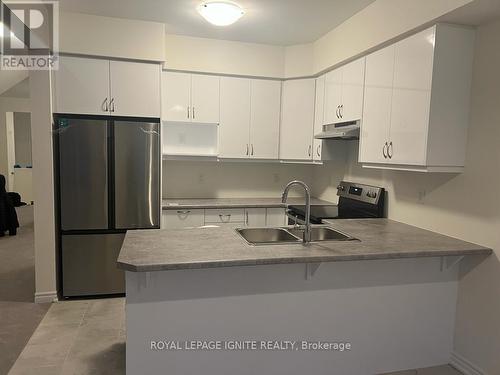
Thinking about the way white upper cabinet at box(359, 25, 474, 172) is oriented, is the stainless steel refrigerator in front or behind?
in front

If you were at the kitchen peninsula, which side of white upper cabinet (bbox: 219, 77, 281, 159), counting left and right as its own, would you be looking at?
front

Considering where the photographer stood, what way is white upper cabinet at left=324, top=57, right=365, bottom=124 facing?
facing the viewer and to the left of the viewer

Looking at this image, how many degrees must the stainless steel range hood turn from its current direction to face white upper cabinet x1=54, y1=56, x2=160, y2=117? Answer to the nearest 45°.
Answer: approximately 45° to its right

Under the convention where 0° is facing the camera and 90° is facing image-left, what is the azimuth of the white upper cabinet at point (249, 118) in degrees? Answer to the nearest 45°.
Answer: approximately 0°

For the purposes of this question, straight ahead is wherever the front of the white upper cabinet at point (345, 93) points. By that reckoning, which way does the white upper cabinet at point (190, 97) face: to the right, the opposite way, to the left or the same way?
to the left

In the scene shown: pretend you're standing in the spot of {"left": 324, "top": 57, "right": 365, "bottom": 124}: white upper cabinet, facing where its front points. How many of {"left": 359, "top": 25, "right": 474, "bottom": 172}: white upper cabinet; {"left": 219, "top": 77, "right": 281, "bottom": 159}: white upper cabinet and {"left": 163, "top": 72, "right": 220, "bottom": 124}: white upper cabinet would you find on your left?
1

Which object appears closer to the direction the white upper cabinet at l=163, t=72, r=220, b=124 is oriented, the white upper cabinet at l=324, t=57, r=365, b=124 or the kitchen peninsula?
the kitchen peninsula

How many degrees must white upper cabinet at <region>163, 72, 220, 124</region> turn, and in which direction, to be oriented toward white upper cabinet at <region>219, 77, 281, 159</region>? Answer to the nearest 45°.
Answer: approximately 90° to its left

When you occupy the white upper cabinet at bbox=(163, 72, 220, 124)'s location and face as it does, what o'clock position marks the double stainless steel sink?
The double stainless steel sink is roughly at 11 o'clock from the white upper cabinet.

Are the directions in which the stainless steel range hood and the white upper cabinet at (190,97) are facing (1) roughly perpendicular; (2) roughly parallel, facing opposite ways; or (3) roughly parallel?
roughly perpendicular

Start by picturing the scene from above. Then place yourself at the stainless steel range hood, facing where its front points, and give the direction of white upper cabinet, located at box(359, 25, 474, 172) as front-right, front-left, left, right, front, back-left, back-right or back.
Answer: left

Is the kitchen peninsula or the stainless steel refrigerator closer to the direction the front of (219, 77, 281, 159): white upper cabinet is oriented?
the kitchen peninsula
